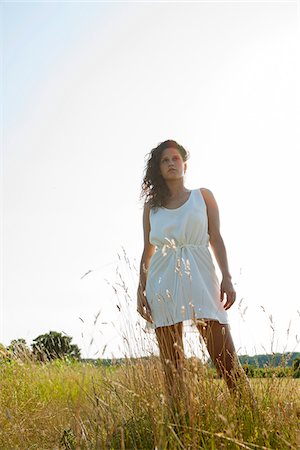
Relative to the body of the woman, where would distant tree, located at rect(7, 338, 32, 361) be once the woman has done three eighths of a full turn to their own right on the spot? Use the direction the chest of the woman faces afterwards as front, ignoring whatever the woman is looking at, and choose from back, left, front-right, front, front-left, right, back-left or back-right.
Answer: front

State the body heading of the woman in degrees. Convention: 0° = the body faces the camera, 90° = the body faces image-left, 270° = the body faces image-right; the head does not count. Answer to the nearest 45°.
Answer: approximately 0°
